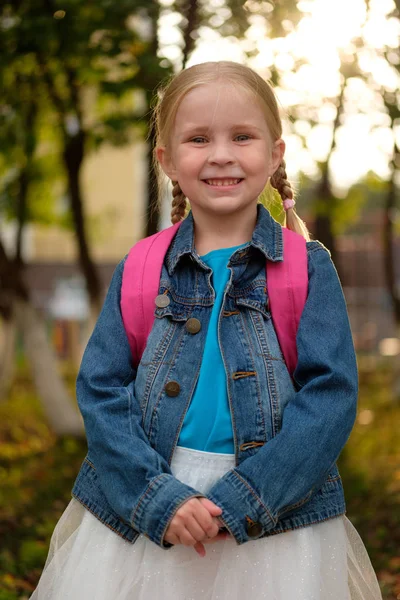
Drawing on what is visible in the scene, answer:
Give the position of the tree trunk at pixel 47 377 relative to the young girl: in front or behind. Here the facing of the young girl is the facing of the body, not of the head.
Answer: behind

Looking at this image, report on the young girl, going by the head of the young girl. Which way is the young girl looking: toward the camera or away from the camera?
toward the camera

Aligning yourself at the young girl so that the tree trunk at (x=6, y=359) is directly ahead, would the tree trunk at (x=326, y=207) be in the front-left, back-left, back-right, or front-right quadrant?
front-right

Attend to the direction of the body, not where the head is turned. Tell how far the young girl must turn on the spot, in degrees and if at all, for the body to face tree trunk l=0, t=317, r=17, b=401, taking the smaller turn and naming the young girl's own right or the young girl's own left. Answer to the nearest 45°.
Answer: approximately 180°

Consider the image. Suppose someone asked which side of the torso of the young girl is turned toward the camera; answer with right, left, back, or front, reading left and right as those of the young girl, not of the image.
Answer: front

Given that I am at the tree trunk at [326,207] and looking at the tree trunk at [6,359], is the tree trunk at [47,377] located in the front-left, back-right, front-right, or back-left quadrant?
front-left

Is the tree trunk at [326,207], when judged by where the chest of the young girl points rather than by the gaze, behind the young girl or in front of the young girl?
behind

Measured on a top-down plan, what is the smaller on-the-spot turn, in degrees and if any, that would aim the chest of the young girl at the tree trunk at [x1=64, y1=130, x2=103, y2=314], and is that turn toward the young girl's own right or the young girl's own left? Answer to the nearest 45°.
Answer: approximately 180°

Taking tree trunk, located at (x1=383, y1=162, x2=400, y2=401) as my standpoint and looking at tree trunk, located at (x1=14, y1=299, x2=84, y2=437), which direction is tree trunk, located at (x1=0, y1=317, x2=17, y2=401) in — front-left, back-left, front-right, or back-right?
front-right
